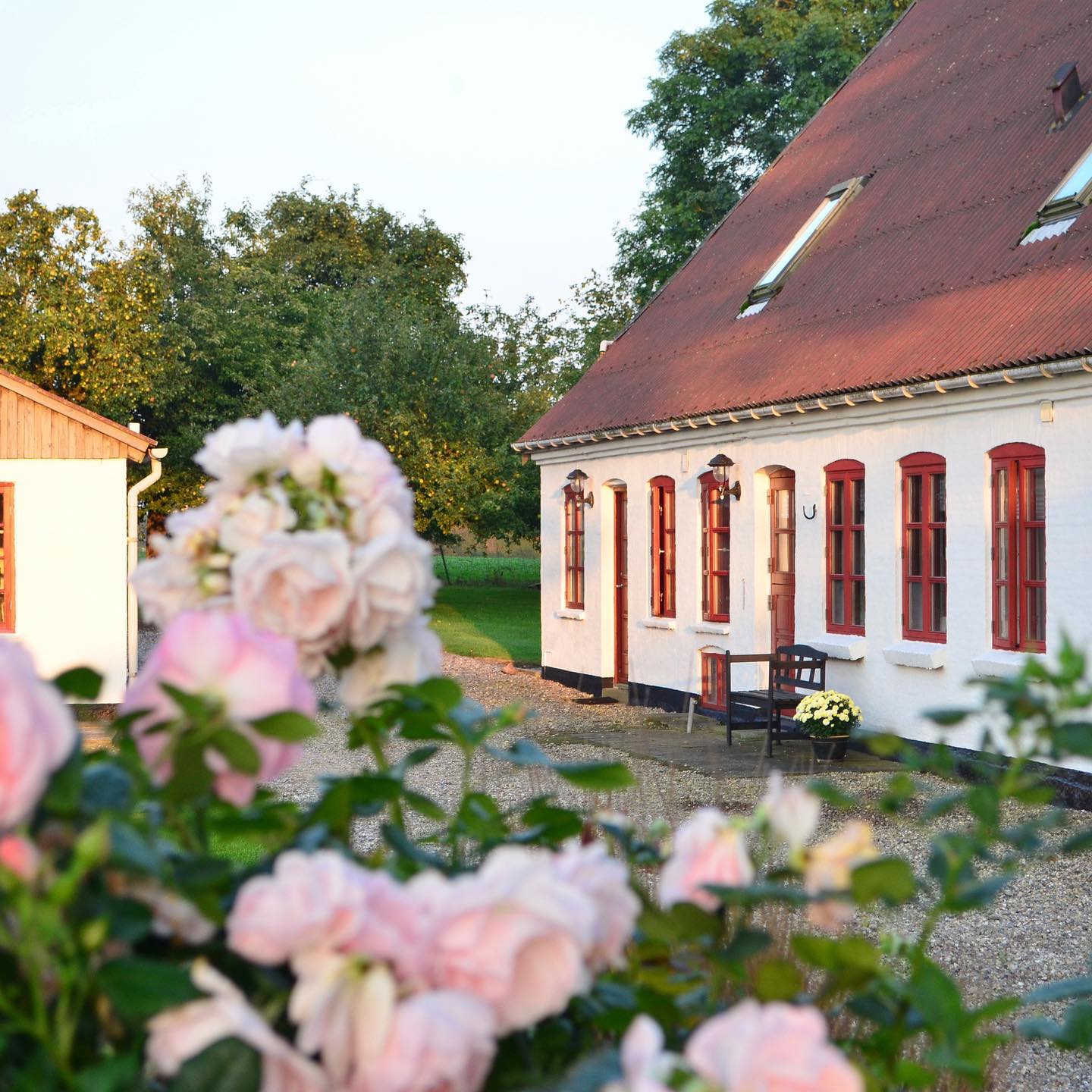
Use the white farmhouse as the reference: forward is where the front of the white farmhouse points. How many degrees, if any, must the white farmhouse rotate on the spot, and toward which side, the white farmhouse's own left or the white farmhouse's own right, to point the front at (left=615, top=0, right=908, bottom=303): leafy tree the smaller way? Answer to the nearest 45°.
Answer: approximately 135° to the white farmhouse's own right

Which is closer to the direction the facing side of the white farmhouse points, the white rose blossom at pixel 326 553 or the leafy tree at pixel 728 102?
the white rose blossom

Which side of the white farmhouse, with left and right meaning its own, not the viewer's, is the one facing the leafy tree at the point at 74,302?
right

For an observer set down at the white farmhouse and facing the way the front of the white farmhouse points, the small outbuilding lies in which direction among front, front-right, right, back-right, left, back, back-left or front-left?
front-right

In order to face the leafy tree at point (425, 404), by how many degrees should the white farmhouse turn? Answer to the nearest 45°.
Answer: approximately 90° to its right

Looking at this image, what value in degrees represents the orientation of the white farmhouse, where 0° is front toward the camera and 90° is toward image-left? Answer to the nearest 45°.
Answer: approximately 45°

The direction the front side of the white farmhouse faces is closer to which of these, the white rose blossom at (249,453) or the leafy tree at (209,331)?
the white rose blossom

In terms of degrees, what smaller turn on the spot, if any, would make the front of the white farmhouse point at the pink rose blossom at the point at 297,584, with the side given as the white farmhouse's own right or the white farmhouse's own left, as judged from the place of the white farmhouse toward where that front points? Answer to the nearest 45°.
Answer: approximately 45° to the white farmhouse's own left
